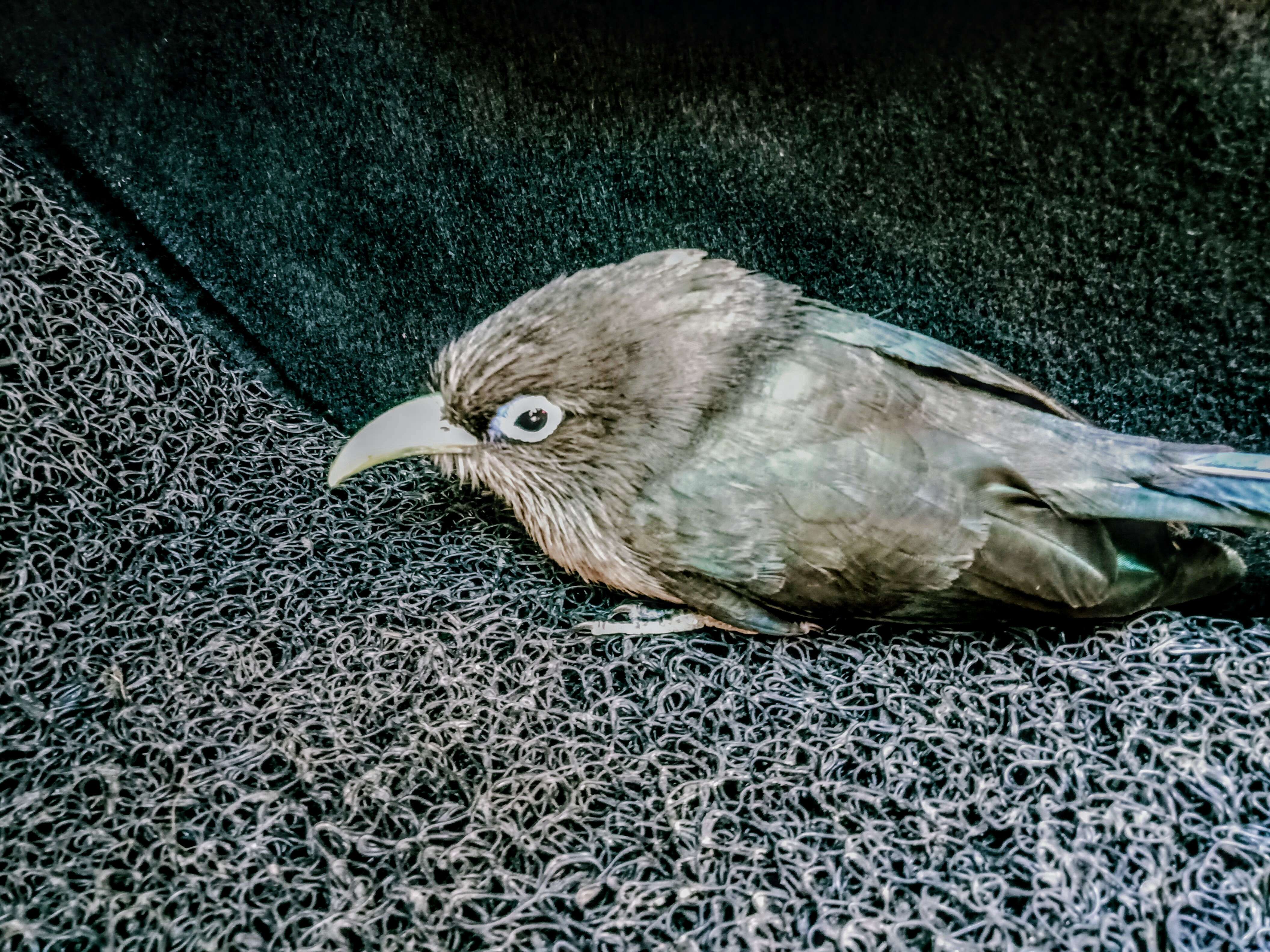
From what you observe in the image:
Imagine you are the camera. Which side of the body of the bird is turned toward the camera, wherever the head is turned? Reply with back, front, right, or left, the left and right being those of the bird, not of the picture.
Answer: left
